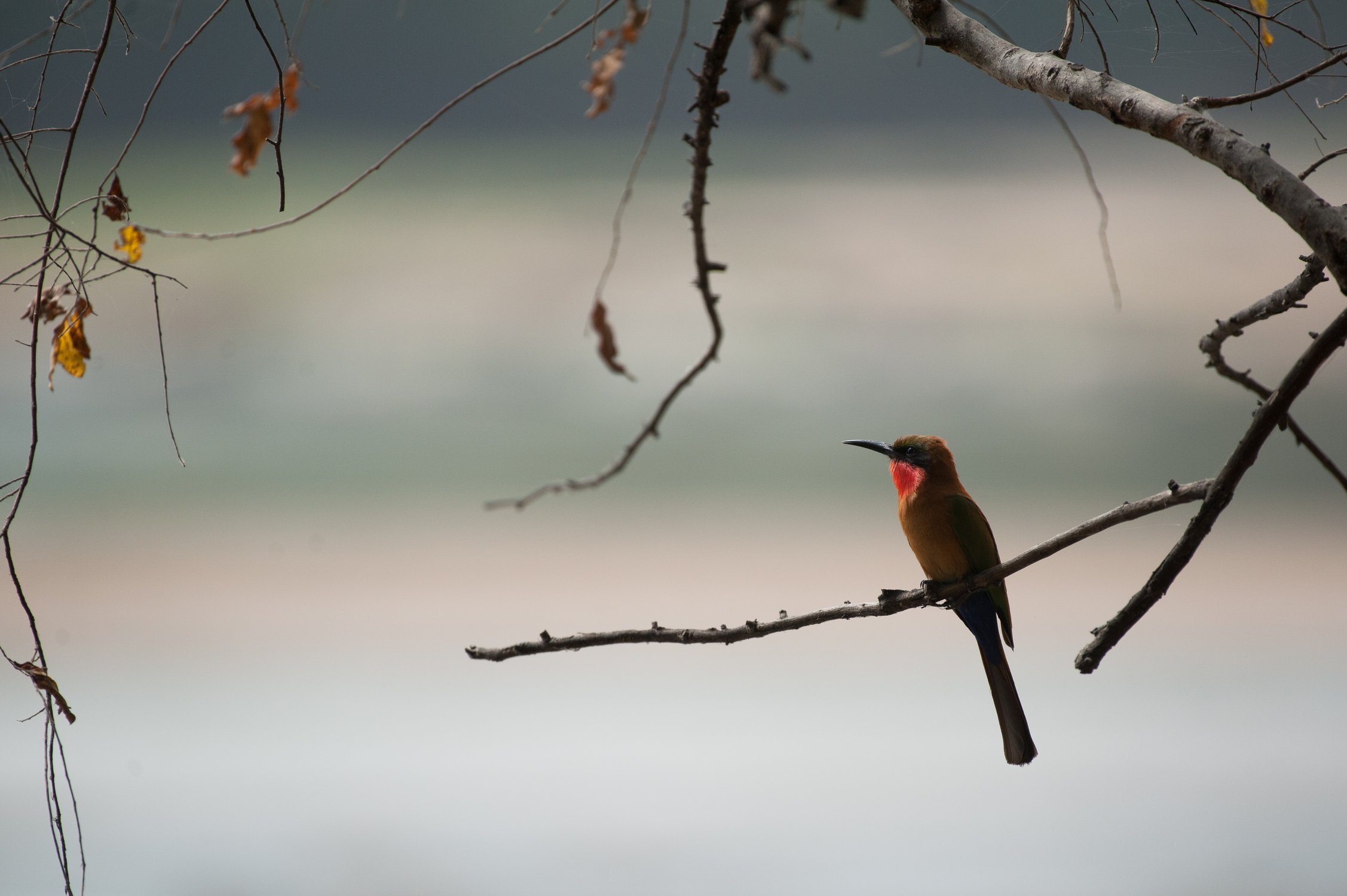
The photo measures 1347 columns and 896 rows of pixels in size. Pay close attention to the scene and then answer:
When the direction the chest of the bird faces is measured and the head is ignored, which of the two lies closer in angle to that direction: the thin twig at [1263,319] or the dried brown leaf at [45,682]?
the dried brown leaf

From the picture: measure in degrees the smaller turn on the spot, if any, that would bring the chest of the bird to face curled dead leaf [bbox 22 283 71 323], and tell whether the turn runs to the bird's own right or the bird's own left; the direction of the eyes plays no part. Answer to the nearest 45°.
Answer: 0° — it already faces it

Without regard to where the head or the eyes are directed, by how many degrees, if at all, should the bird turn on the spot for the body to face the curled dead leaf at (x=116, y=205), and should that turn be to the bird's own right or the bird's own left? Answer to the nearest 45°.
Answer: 0° — it already faces it

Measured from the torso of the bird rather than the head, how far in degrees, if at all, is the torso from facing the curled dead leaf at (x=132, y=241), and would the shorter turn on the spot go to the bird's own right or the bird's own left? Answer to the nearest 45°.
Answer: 0° — it already faces it

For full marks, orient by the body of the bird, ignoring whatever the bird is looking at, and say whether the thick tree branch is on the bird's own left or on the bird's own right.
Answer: on the bird's own left

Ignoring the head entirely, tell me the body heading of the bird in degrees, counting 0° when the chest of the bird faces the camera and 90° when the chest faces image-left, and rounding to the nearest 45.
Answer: approximately 45°

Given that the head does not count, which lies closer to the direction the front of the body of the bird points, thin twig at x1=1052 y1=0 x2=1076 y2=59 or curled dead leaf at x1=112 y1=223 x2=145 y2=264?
the curled dead leaf
